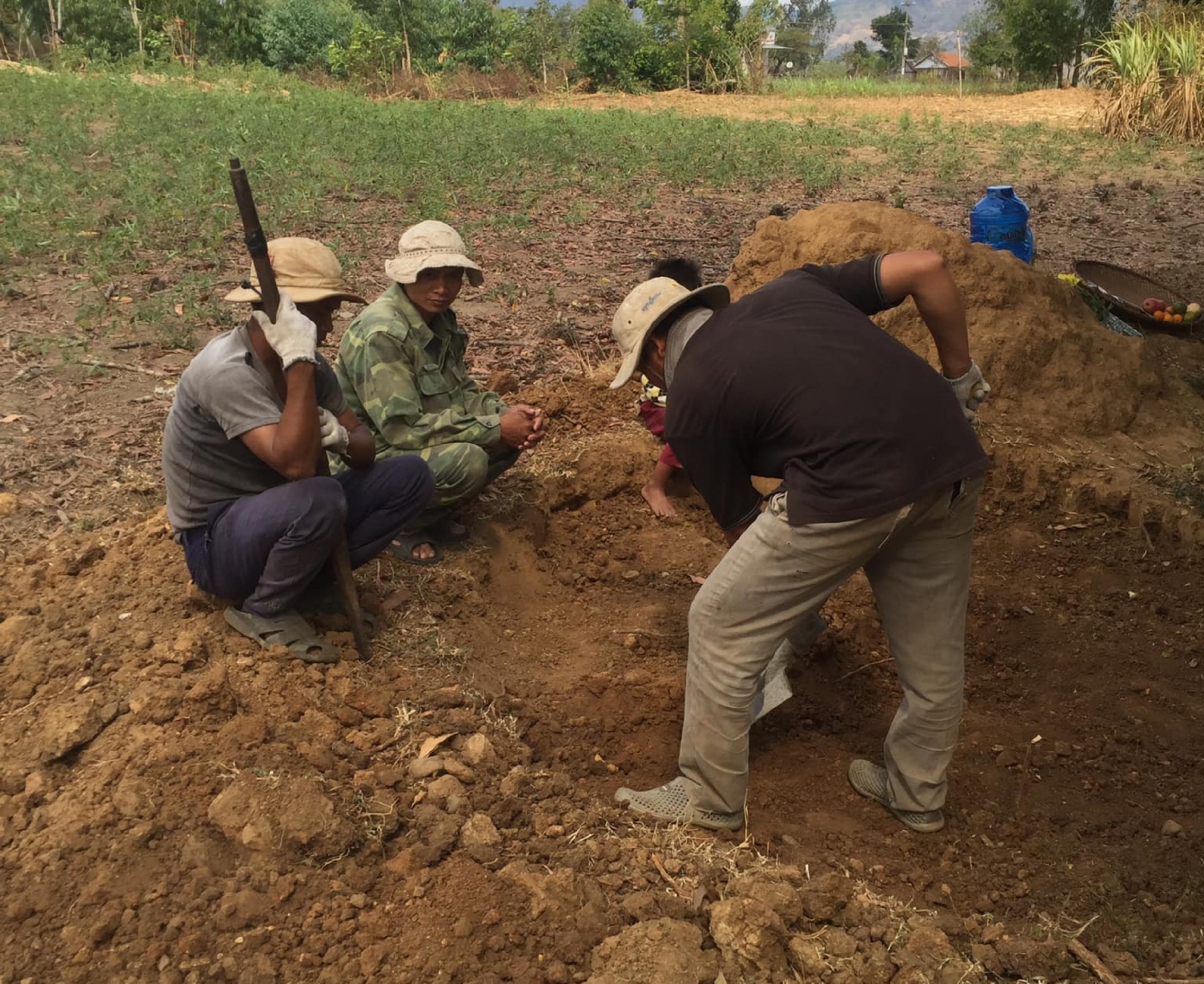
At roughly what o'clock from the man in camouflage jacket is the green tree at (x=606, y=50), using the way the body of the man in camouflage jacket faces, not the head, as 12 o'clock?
The green tree is roughly at 8 o'clock from the man in camouflage jacket.

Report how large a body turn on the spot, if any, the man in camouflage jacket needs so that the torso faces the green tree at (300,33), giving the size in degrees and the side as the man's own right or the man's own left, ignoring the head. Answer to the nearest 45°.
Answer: approximately 135° to the man's own left

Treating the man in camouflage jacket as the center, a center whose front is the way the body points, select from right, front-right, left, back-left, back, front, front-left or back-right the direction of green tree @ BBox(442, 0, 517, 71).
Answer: back-left

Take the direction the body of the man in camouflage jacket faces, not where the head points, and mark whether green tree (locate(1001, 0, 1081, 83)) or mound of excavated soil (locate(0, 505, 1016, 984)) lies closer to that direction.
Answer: the mound of excavated soil

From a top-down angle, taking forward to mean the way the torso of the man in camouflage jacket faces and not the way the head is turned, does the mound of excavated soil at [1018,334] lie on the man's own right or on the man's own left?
on the man's own left

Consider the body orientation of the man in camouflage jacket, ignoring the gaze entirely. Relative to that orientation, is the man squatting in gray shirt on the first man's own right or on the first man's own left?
on the first man's own right

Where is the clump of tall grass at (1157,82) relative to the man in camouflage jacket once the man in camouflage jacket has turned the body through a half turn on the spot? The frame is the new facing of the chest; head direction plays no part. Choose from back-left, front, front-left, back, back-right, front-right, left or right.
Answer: right

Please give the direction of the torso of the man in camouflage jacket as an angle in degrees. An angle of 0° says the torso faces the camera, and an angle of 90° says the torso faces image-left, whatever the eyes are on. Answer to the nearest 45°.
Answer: approximately 315°

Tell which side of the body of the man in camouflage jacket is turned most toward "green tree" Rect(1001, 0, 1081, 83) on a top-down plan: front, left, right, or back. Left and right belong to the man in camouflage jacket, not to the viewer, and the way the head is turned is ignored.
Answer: left

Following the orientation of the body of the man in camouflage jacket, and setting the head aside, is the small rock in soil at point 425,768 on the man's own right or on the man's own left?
on the man's own right

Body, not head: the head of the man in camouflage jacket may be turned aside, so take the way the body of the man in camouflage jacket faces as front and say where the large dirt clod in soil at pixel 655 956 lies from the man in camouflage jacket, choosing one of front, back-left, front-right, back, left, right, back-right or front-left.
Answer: front-right

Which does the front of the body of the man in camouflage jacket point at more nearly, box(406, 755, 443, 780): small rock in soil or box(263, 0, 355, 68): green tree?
the small rock in soil

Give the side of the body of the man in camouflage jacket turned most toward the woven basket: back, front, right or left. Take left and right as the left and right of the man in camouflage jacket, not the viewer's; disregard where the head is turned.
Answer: left

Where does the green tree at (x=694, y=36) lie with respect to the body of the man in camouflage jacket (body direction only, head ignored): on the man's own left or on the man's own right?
on the man's own left
